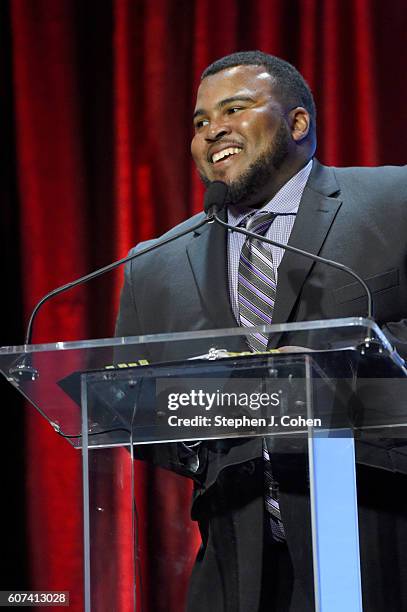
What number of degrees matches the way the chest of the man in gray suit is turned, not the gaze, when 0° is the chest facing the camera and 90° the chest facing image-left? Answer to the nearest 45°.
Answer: approximately 45°

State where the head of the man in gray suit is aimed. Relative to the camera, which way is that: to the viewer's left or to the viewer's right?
to the viewer's left
